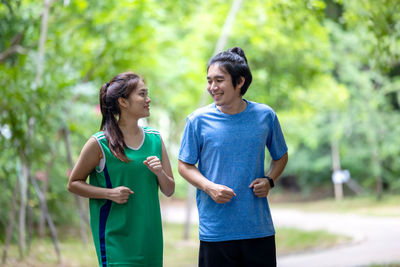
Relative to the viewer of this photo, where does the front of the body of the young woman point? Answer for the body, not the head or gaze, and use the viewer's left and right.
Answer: facing the viewer and to the right of the viewer

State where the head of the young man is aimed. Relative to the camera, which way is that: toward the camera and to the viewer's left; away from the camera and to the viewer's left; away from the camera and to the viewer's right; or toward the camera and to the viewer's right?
toward the camera and to the viewer's left

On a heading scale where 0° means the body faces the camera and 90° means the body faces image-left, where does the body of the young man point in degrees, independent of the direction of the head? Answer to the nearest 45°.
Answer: approximately 0°

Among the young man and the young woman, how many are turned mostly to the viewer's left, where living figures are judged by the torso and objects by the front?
0

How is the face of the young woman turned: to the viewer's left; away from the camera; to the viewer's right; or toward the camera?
to the viewer's right
